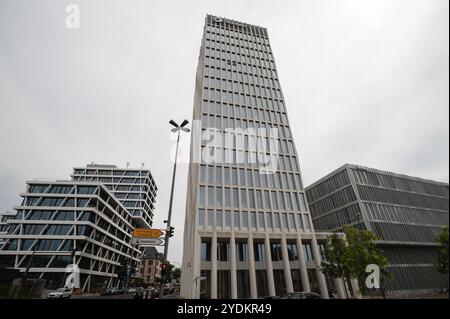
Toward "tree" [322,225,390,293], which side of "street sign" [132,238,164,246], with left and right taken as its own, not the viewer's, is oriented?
left

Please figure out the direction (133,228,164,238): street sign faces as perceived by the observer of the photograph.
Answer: facing the viewer

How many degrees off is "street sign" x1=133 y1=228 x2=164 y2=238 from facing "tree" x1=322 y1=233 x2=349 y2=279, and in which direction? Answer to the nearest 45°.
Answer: approximately 90° to its left

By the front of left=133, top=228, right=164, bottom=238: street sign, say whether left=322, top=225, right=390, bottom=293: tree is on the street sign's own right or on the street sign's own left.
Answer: on the street sign's own left

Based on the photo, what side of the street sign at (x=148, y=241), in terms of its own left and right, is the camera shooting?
front

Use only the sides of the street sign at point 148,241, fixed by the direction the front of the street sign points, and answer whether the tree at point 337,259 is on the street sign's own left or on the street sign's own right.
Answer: on the street sign's own left

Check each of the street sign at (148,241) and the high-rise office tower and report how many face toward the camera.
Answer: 2

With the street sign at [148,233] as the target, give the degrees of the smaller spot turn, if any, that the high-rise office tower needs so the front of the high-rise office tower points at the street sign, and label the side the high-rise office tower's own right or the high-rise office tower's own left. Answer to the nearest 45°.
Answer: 0° — it already faces it

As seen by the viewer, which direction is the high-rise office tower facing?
toward the camera

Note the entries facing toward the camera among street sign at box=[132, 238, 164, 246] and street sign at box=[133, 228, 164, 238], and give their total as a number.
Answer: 2
